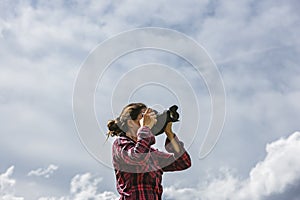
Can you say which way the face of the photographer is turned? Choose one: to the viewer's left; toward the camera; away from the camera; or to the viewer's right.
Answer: to the viewer's right

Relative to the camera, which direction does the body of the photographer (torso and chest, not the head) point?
to the viewer's right
